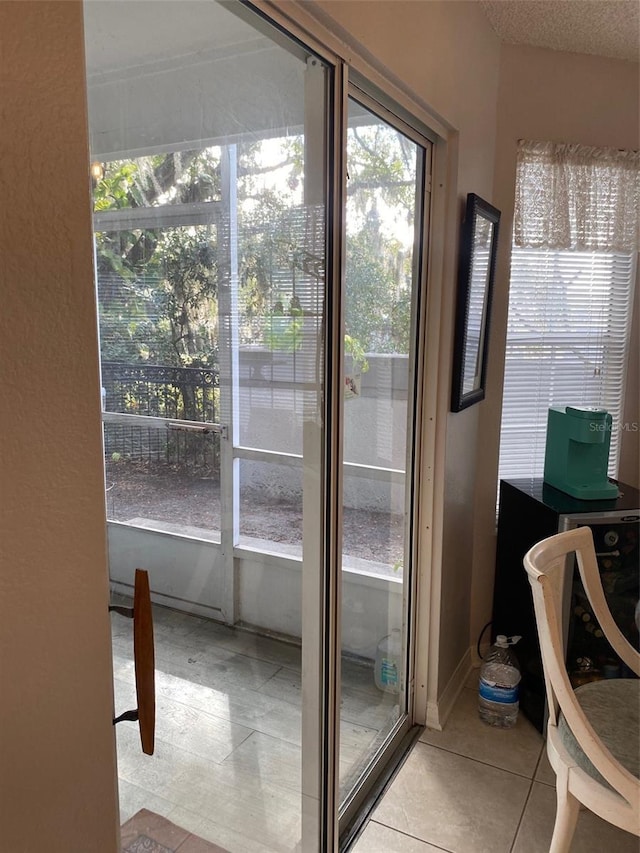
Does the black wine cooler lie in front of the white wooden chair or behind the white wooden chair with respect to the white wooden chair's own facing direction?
behind

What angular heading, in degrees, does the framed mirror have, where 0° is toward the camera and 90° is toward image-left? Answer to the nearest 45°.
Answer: approximately 270°

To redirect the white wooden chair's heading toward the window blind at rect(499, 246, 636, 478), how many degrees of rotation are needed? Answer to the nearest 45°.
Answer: approximately 135° to its left

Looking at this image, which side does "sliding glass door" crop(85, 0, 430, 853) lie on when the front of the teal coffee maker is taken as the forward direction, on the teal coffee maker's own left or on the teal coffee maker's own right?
on the teal coffee maker's own right

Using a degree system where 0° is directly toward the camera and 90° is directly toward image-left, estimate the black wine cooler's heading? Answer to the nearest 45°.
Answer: approximately 315°

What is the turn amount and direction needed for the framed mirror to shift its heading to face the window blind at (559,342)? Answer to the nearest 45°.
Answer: approximately 45° to its left

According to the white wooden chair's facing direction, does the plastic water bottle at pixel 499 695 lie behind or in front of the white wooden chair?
behind
